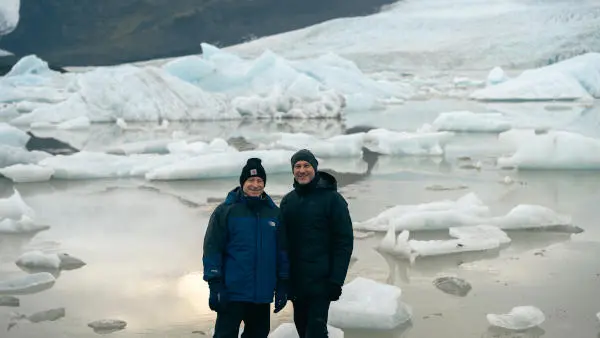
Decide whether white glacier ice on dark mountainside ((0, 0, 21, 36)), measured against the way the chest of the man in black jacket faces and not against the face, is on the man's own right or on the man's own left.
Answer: on the man's own right

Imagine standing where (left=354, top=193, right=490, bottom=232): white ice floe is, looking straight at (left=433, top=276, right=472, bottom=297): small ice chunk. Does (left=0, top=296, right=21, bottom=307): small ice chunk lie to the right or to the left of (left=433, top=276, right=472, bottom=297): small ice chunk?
right

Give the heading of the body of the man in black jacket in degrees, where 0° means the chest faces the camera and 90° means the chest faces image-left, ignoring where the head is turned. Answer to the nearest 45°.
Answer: approximately 45°

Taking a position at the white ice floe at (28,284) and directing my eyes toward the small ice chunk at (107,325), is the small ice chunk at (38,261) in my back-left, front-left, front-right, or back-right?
back-left

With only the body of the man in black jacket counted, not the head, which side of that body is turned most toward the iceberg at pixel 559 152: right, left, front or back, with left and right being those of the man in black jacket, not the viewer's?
back

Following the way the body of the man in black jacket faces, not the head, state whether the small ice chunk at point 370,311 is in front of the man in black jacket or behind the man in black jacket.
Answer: behind

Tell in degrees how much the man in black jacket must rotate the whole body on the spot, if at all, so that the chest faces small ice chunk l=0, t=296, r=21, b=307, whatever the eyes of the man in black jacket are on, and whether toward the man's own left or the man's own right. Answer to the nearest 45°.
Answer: approximately 90° to the man's own right

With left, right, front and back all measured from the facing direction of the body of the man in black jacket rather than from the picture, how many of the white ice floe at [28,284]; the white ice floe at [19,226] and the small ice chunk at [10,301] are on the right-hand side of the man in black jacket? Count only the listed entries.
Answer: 3

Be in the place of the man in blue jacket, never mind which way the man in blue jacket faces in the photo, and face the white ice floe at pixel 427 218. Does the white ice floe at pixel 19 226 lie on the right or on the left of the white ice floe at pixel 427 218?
left

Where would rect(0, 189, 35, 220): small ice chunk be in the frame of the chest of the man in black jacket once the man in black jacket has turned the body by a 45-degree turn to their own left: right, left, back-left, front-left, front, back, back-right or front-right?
back-right
